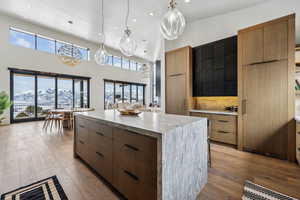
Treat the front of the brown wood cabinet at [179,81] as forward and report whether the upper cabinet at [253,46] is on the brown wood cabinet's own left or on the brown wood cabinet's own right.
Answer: on the brown wood cabinet's own left

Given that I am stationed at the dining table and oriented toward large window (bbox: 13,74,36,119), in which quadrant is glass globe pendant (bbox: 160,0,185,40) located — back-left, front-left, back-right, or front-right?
back-left

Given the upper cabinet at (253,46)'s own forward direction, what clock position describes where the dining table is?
The dining table is roughly at 1 o'clock from the upper cabinet.

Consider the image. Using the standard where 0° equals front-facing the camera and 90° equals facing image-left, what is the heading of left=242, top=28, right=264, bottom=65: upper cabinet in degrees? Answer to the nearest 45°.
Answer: approximately 45°

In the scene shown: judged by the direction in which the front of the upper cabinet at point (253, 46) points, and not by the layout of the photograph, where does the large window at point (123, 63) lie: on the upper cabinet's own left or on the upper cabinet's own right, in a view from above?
on the upper cabinet's own right

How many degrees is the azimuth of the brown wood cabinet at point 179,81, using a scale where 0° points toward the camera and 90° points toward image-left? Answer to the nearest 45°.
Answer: approximately 45°

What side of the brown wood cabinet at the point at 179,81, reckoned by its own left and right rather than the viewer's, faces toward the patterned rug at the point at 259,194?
left

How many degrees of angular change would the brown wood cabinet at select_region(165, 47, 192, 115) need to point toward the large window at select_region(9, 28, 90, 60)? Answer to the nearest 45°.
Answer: approximately 45° to its right
